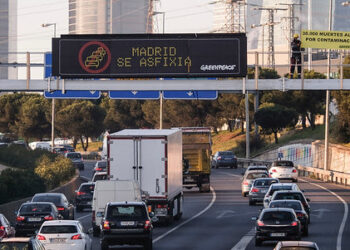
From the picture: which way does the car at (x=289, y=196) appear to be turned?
away from the camera

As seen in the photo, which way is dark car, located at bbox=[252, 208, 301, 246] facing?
away from the camera

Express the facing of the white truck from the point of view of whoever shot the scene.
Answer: facing away from the viewer

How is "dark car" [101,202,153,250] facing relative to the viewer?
away from the camera

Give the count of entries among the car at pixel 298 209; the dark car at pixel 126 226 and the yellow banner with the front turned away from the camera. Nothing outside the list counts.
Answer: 2

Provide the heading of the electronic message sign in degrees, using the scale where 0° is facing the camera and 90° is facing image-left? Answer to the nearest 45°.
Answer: approximately 0°

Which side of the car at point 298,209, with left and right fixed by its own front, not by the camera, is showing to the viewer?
back

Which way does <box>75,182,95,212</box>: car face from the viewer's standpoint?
away from the camera

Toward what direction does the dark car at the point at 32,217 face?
away from the camera
